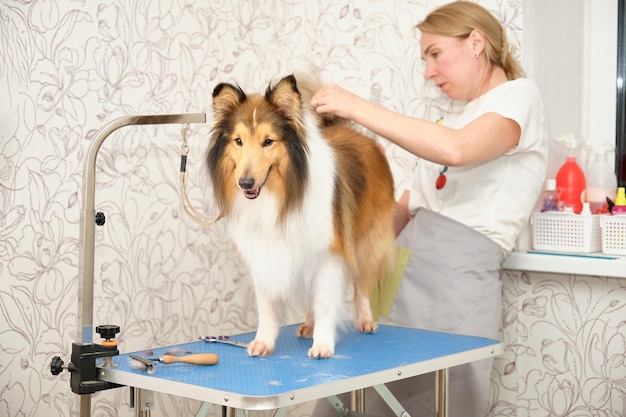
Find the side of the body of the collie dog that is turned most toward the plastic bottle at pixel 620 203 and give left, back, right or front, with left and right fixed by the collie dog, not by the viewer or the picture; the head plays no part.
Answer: back

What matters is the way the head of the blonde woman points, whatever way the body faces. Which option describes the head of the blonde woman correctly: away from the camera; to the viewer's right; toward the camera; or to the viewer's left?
to the viewer's left

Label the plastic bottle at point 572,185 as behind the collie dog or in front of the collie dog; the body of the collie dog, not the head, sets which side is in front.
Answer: behind

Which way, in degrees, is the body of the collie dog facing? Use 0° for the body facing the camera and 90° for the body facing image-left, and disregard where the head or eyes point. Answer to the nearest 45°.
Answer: approximately 45°

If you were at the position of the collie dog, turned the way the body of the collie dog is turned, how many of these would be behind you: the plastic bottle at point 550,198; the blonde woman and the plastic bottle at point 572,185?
3

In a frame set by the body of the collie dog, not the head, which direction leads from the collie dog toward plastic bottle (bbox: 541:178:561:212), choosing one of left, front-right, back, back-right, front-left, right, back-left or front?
back

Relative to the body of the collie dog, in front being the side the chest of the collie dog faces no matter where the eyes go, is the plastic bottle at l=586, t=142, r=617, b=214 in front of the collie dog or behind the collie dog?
behind

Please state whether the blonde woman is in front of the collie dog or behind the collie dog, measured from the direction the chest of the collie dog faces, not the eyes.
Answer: behind
